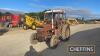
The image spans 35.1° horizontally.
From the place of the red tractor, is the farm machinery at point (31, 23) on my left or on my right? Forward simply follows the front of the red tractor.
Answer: on my right

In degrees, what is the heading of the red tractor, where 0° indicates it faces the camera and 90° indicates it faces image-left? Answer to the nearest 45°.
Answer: approximately 45°
